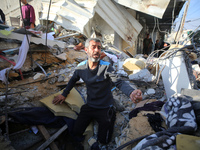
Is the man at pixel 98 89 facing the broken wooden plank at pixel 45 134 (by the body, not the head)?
no

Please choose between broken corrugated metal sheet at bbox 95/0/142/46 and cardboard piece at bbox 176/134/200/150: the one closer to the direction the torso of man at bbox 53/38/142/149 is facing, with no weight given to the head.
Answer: the cardboard piece

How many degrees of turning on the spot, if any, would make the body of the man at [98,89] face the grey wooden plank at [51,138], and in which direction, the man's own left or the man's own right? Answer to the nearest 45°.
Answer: approximately 90° to the man's own right

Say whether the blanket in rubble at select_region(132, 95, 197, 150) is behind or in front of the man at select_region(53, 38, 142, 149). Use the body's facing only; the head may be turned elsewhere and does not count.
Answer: in front

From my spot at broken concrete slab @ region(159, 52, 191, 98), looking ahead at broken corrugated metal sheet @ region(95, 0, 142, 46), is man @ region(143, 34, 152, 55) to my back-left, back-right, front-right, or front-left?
front-right

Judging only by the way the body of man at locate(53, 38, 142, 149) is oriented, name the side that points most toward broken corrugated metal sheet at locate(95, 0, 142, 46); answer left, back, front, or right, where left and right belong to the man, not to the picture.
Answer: back

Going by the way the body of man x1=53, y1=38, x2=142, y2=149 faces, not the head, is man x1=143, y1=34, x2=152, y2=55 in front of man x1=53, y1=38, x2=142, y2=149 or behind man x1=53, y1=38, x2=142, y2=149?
behind

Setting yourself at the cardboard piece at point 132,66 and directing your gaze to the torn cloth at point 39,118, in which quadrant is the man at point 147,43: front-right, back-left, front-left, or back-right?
back-right

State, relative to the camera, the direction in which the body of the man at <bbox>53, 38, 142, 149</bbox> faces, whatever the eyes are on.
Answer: toward the camera

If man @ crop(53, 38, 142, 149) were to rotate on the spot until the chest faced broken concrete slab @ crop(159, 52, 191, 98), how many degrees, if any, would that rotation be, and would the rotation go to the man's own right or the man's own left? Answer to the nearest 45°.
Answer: approximately 135° to the man's own left

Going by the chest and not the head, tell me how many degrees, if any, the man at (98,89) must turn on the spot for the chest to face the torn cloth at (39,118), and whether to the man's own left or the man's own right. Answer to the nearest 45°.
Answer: approximately 90° to the man's own right

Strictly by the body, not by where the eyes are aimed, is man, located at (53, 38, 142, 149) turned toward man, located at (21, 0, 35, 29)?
no

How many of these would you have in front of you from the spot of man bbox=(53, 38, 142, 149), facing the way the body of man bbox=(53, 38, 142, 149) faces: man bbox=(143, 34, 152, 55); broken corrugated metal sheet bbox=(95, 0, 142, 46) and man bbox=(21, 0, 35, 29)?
0

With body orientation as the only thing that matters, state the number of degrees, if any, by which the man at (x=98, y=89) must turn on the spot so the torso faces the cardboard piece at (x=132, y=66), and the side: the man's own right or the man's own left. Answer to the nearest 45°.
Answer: approximately 135° to the man's own left
